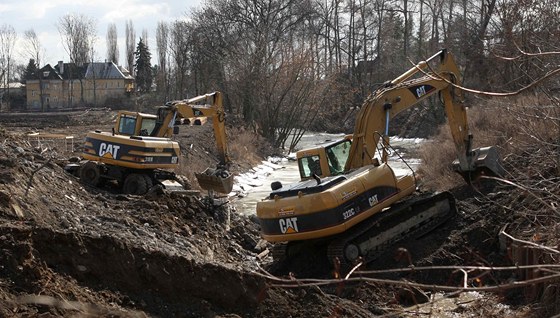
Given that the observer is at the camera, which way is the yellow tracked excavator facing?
facing away from the viewer and to the right of the viewer

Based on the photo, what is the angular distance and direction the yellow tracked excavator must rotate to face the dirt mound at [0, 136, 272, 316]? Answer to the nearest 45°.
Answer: approximately 180°

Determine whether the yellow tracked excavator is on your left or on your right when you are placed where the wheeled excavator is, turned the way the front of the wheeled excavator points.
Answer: on your right

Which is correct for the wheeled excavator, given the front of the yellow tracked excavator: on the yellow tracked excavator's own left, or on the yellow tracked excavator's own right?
on the yellow tracked excavator's own left

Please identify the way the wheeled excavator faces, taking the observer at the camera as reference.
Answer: facing away from the viewer and to the right of the viewer

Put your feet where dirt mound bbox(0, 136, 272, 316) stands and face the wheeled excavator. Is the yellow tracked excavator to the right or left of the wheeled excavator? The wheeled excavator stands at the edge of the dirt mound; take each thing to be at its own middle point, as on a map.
right

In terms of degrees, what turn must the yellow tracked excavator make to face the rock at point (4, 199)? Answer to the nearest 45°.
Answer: approximately 180°
